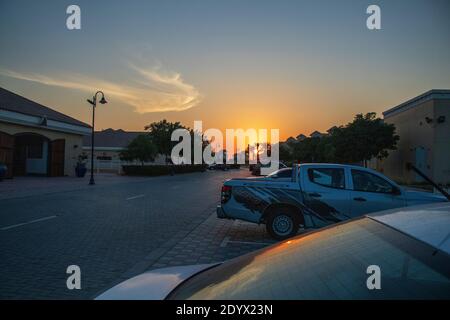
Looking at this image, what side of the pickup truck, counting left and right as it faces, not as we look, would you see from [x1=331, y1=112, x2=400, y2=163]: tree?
left

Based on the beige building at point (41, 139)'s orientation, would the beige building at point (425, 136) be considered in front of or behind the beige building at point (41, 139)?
in front

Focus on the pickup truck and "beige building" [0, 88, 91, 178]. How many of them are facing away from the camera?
0

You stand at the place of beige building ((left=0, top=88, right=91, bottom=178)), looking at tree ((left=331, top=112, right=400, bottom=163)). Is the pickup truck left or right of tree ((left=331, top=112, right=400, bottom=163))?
right

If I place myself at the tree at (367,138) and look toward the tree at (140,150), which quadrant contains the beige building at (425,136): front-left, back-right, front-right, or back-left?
back-left

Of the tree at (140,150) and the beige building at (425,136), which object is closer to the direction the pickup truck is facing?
the beige building

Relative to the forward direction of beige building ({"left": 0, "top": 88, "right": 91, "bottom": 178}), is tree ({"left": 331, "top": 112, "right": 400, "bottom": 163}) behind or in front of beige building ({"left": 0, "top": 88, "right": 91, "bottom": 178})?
in front

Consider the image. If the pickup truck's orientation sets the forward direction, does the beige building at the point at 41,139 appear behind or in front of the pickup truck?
behind

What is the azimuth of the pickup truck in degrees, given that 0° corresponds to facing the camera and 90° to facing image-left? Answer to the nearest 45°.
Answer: approximately 270°

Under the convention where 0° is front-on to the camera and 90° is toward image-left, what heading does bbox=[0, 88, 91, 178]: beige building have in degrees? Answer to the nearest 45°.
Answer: approximately 315°
